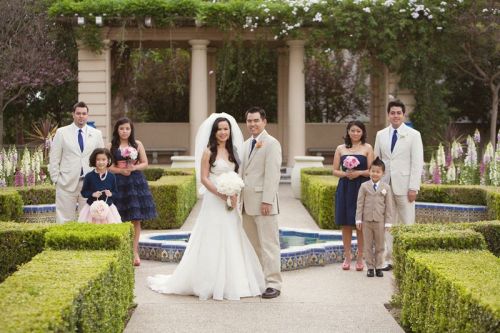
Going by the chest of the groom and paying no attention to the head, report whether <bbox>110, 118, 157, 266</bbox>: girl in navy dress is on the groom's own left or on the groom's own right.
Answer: on the groom's own right

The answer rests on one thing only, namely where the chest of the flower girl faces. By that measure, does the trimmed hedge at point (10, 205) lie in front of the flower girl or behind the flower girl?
behind

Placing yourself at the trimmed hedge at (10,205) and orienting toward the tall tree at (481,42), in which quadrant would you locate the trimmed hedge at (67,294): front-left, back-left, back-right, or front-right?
back-right

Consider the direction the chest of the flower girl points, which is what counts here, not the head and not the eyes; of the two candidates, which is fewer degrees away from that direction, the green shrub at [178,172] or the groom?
the groom

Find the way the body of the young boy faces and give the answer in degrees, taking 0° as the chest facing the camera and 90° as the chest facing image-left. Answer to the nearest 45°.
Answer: approximately 0°

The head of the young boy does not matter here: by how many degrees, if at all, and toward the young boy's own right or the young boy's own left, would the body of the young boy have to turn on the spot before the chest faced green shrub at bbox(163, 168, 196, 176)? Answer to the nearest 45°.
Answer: approximately 135° to the young boy's own right
